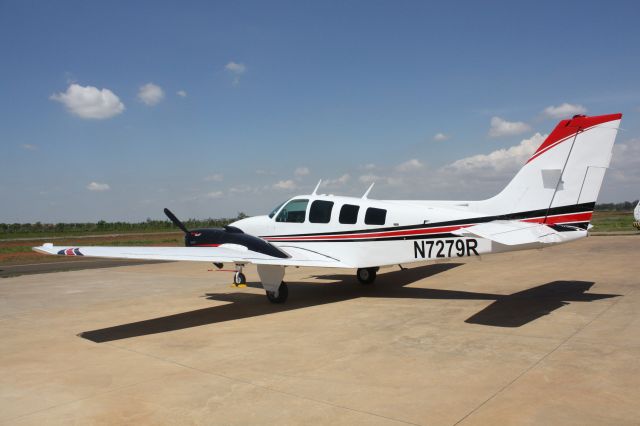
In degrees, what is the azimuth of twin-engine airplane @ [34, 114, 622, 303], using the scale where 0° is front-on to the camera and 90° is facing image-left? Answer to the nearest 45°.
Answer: approximately 135°
